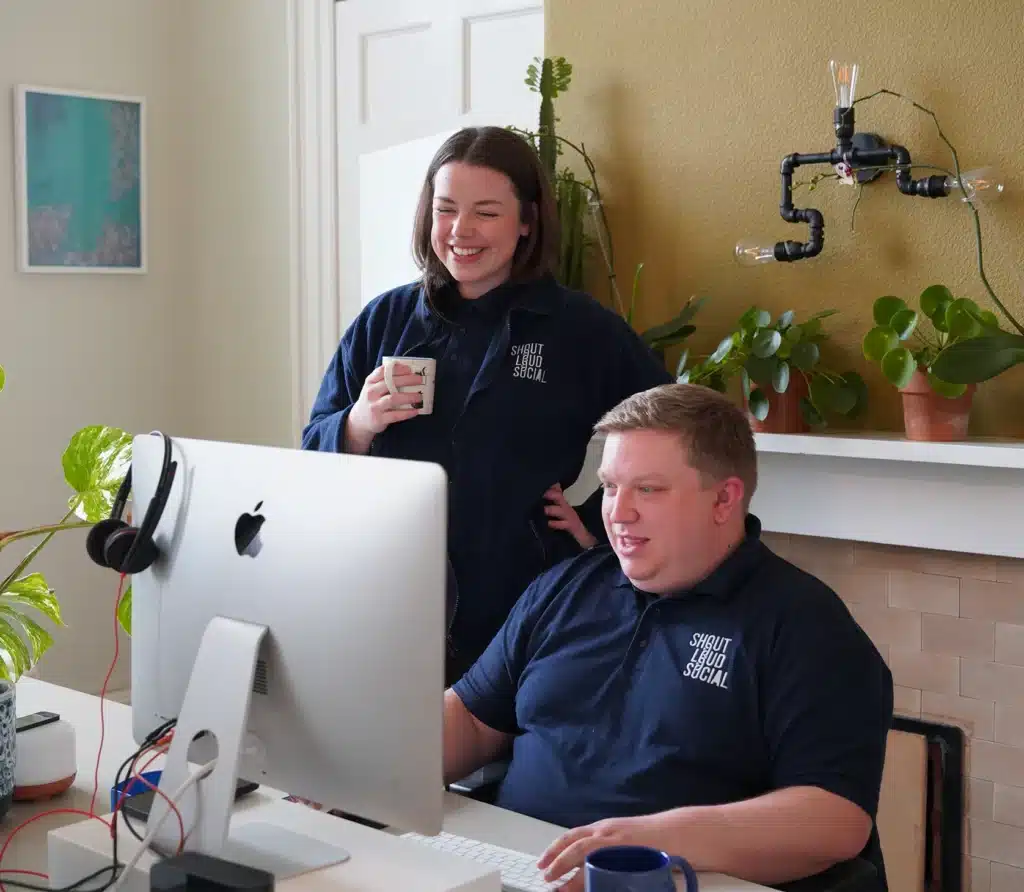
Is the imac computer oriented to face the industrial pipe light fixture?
yes

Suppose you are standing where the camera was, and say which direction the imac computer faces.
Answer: facing away from the viewer and to the right of the viewer

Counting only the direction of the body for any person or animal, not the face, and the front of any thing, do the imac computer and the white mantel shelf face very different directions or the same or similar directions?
very different directions

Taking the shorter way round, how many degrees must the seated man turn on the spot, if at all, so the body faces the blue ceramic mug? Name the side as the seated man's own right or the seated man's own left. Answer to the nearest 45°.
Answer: approximately 45° to the seated man's own left

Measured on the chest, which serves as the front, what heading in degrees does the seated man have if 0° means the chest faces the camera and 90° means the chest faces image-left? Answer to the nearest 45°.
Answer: approximately 45°

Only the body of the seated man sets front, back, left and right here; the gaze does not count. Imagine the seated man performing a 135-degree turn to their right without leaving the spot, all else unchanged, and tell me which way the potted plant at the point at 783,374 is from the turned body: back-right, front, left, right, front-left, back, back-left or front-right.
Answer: front

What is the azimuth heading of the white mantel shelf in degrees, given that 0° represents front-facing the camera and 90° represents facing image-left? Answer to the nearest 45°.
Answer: approximately 45°

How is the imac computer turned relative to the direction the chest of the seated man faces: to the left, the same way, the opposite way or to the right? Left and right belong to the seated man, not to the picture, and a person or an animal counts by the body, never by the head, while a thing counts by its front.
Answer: the opposite way
